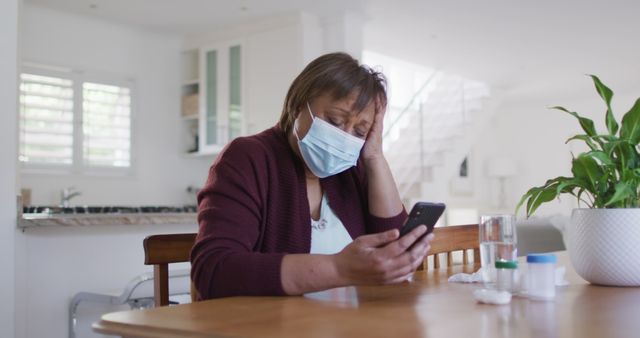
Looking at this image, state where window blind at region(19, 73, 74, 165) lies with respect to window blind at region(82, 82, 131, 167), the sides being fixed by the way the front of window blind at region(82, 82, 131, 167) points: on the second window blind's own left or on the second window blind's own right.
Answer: on the second window blind's own right

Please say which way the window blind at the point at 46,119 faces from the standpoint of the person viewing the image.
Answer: facing the viewer and to the right of the viewer

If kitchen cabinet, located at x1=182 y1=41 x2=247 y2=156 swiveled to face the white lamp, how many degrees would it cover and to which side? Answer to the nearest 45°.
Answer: approximately 180°

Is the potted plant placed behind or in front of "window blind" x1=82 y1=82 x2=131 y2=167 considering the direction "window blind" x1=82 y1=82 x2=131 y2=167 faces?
in front

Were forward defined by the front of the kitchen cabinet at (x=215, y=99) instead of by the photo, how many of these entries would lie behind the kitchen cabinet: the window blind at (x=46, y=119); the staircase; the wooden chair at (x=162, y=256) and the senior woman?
1

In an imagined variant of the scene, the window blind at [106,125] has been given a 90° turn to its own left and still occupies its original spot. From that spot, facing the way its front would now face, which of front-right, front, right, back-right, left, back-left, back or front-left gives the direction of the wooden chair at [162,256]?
back-right

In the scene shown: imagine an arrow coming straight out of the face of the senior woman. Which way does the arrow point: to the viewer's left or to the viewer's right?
to the viewer's right

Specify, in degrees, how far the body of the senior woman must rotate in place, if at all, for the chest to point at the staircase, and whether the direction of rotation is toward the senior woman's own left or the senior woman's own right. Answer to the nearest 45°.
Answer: approximately 135° to the senior woman's own left
